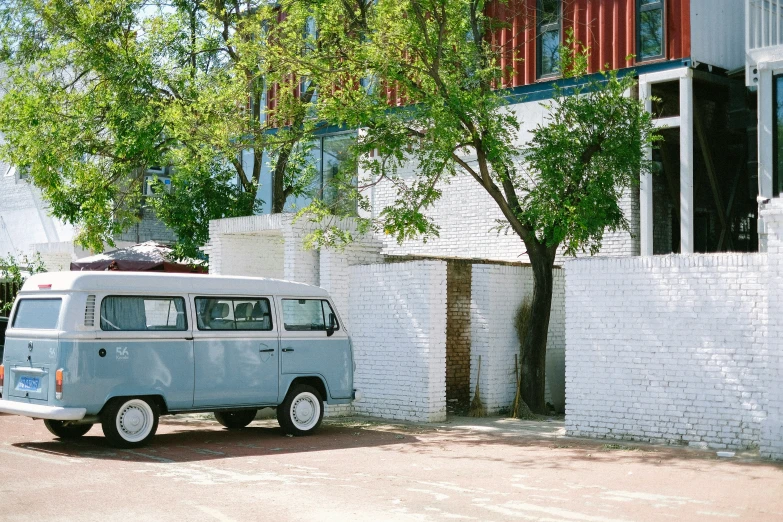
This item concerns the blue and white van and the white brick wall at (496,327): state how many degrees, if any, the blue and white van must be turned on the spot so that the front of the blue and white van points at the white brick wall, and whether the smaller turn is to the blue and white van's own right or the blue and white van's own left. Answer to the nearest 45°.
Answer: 0° — it already faces it

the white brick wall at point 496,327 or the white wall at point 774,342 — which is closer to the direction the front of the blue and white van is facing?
the white brick wall

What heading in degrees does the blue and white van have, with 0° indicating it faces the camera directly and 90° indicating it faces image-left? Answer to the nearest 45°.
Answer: approximately 225°

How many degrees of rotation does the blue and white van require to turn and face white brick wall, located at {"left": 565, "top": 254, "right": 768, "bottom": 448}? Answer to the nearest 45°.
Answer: approximately 45° to its right

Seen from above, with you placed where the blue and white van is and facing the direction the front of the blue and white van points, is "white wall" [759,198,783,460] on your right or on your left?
on your right

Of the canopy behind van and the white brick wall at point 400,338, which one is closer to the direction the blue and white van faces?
the white brick wall

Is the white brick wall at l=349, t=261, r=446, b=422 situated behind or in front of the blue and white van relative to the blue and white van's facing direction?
in front
